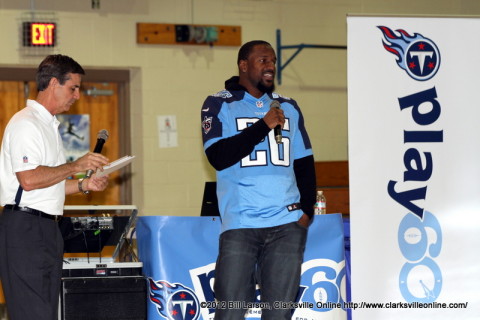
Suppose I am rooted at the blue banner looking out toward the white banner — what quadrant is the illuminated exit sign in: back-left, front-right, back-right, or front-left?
back-left

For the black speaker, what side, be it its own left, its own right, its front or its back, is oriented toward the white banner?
left

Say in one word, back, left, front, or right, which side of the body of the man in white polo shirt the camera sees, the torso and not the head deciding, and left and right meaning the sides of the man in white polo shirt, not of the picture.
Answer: right

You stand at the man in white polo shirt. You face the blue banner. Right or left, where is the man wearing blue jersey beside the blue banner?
right

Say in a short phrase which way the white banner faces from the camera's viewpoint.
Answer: facing the viewer

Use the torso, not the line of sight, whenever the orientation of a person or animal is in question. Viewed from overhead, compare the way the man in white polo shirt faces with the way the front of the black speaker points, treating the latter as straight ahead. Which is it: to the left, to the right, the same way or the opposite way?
to the left

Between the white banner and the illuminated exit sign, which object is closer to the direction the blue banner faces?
the white banner

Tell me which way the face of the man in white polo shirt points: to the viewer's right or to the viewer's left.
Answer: to the viewer's right

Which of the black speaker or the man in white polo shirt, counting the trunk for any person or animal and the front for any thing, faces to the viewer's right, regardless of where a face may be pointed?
the man in white polo shirt

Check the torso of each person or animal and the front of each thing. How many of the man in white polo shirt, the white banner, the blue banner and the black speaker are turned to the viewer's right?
1

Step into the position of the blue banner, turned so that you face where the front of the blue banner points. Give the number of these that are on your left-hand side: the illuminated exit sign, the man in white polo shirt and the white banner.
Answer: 1
